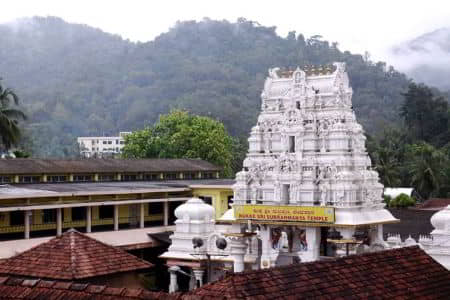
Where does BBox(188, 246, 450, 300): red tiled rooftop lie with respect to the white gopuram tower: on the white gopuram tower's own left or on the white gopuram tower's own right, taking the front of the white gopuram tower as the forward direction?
on the white gopuram tower's own left

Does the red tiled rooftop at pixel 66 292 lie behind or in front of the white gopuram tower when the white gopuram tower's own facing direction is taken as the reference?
in front

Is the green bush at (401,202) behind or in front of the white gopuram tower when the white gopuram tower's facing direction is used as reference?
behind

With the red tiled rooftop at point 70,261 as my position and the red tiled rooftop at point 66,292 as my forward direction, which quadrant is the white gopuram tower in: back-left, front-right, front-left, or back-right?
back-left

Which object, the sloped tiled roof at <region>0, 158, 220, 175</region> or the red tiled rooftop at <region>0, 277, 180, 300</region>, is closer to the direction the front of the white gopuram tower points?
the red tiled rooftop

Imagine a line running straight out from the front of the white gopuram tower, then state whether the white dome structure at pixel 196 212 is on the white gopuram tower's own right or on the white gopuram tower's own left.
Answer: on the white gopuram tower's own right

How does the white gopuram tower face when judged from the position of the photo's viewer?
facing the viewer and to the left of the viewer
